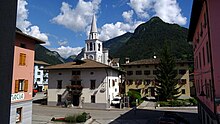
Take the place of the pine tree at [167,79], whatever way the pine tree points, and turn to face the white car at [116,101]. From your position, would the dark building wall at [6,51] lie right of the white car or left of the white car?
left

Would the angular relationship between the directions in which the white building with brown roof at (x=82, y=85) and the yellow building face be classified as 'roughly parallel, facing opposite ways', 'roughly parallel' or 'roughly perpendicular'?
roughly parallel

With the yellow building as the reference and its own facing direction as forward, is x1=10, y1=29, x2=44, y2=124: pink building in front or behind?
in front

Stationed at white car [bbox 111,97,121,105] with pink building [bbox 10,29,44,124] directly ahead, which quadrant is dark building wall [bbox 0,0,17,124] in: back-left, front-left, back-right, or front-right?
front-left

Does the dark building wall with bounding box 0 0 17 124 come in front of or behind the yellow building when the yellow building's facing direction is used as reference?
in front

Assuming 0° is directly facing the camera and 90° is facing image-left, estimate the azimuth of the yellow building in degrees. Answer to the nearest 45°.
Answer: approximately 0°
